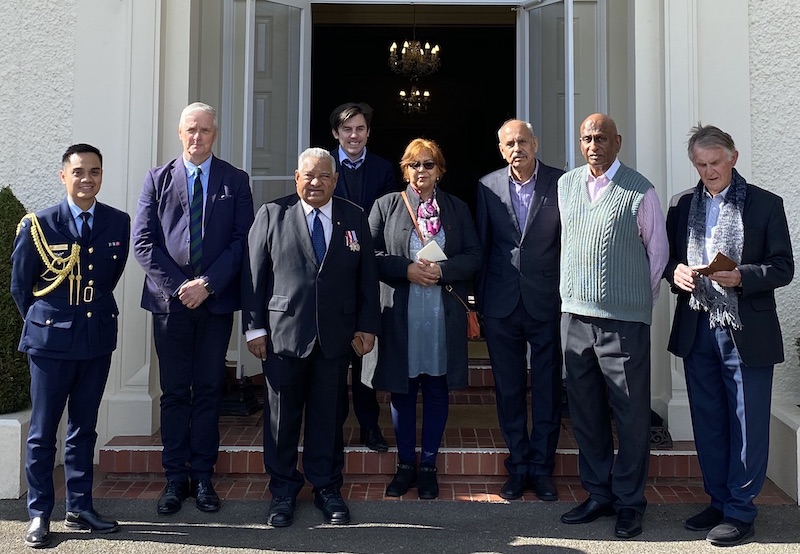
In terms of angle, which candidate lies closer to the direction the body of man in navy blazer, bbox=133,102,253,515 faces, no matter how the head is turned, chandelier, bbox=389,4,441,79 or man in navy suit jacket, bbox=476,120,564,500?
the man in navy suit jacket

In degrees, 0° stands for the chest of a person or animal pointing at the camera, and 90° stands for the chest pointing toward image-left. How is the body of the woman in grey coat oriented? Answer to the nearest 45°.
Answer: approximately 0°

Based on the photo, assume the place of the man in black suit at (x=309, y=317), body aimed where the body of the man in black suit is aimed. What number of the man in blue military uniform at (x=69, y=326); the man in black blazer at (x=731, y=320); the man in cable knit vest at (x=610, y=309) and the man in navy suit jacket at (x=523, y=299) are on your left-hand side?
3

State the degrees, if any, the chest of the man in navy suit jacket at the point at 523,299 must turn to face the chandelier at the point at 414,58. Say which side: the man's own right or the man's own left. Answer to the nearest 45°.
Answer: approximately 180°

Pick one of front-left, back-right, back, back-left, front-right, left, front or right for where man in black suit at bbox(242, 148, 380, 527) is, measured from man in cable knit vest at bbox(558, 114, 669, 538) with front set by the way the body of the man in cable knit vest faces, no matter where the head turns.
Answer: front-right

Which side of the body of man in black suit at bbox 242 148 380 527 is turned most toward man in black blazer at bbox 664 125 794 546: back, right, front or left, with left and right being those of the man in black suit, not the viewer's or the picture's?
left

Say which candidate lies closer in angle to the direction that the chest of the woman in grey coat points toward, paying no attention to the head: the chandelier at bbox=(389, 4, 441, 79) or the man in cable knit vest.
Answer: the man in cable knit vest

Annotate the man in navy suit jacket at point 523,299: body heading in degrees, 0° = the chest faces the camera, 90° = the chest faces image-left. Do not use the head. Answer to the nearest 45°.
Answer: approximately 0°

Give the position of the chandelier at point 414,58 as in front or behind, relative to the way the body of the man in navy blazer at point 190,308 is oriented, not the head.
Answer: behind
